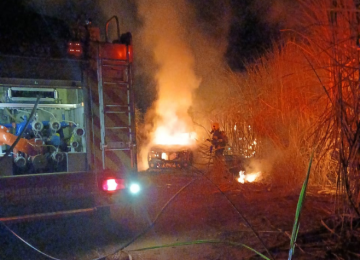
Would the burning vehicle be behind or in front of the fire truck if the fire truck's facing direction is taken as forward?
in front

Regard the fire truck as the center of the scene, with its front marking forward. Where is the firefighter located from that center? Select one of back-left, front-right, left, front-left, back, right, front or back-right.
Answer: front-right

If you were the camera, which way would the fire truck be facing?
facing away from the viewer

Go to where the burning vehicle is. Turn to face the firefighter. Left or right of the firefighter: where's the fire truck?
right
